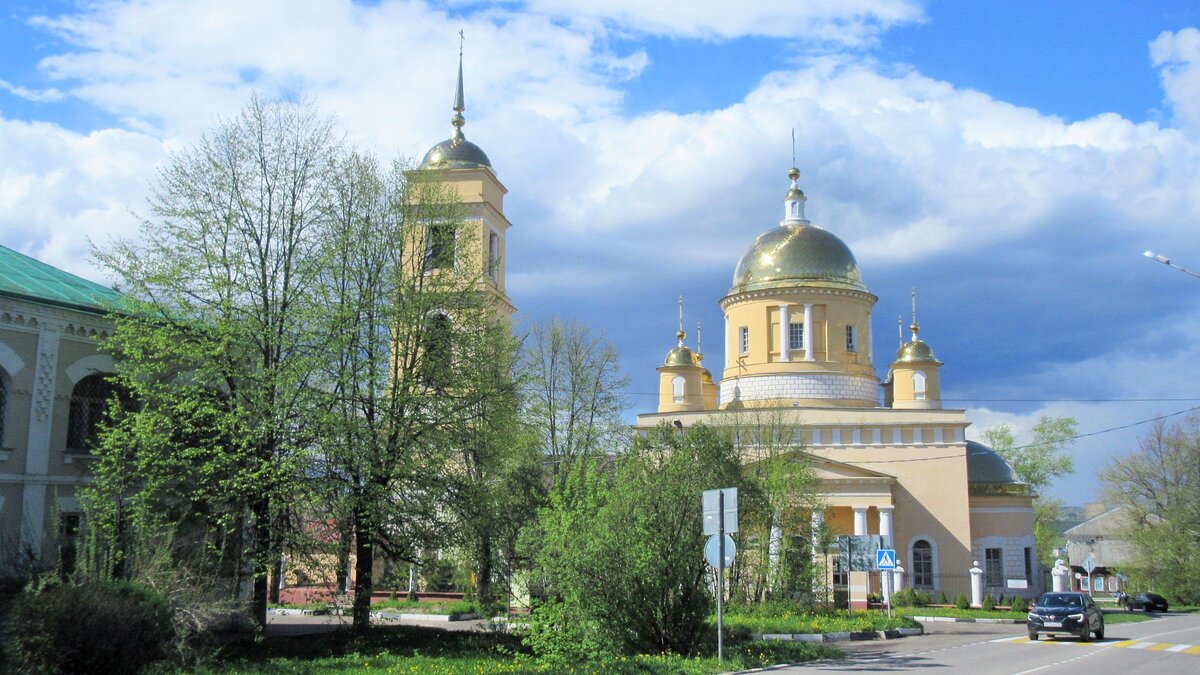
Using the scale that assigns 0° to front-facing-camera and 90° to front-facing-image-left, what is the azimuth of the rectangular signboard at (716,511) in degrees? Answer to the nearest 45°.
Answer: approximately 180°

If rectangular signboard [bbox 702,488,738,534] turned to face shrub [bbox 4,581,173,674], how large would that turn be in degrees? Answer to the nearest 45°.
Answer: approximately 90° to its left

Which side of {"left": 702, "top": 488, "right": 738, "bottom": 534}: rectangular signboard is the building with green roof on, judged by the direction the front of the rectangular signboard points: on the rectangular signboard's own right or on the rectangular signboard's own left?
on the rectangular signboard's own left

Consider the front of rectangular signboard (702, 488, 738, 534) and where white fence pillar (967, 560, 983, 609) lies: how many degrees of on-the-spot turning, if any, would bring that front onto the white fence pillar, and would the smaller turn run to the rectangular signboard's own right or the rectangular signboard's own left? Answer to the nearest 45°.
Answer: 0° — it already faces it

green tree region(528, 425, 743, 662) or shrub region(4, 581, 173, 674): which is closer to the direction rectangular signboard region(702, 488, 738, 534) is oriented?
the green tree

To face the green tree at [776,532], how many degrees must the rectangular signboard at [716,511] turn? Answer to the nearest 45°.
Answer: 0° — it already faces it

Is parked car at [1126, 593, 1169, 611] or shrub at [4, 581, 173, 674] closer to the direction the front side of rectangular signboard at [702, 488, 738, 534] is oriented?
the parked car

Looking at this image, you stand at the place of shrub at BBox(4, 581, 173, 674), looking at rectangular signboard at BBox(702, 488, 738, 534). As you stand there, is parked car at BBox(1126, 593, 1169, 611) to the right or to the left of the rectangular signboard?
left
